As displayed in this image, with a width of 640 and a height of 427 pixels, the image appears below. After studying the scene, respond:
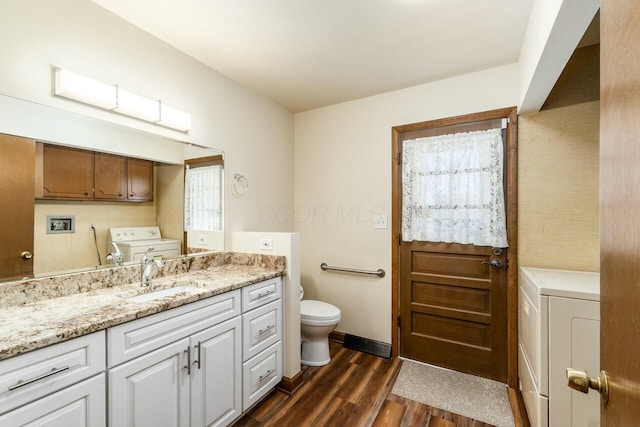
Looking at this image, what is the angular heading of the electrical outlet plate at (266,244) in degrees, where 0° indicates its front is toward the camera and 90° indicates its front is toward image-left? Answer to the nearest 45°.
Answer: approximately 0°

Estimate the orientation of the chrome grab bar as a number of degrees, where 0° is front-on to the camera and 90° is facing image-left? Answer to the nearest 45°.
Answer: approximately 0°

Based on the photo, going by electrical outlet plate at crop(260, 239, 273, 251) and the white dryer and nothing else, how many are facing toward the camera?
1

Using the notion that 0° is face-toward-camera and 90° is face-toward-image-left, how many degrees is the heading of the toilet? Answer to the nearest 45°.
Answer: approximately 315°

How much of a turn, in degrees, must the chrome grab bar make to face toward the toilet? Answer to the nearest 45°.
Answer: approximately 45° to its right

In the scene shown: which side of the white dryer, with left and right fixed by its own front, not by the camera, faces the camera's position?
left

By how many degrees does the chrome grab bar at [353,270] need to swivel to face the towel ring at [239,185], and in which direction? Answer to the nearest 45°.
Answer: approximately 45° to its right
